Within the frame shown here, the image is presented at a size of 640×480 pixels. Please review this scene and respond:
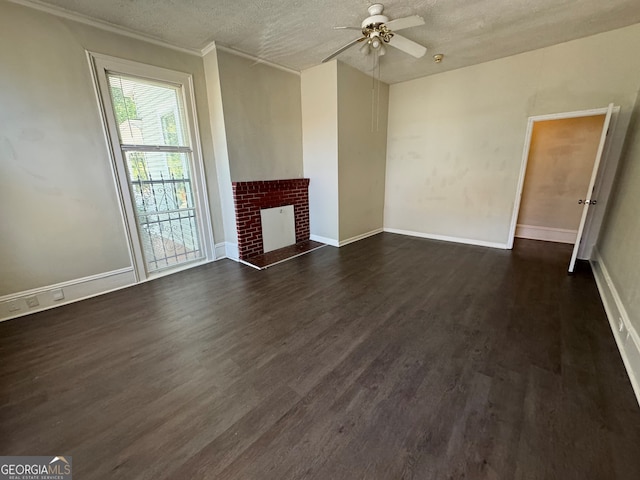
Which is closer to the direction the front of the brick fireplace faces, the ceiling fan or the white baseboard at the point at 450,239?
the ceiling fan

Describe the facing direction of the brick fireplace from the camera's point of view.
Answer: facing the viewer and to the right of the viewer

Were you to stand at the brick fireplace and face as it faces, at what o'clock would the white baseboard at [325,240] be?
The white baseboard is roughly at 10 o'clock from the brick fireplace.

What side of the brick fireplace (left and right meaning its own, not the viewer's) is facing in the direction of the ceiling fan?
front

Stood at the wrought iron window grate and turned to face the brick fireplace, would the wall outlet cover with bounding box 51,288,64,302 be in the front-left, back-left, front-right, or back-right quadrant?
back-right

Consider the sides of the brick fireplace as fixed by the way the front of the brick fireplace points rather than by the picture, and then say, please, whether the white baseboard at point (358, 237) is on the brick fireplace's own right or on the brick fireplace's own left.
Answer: on the brick fireplace's own left
